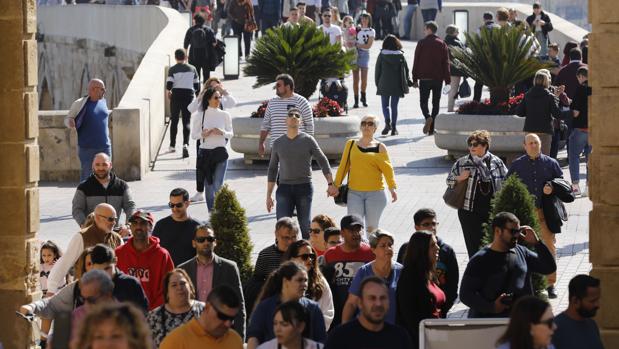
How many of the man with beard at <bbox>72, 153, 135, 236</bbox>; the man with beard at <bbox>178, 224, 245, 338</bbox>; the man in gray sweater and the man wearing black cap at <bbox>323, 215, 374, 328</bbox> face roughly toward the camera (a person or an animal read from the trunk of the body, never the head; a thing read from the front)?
4

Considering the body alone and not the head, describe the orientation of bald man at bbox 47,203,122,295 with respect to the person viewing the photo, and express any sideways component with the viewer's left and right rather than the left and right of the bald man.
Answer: facing the viewer and to the right of the viewer

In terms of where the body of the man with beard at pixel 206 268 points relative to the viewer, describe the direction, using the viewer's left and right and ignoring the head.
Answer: facing the viewer

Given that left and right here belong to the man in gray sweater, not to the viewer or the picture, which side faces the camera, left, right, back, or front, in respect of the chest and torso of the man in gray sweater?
front

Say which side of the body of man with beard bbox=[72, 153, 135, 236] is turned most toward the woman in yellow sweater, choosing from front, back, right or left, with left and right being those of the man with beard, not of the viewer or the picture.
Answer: left

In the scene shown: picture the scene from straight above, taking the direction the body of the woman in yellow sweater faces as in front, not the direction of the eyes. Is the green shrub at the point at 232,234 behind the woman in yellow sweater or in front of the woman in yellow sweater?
in front

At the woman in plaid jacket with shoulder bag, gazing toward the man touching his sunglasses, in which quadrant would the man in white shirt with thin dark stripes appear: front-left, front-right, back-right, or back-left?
back-right

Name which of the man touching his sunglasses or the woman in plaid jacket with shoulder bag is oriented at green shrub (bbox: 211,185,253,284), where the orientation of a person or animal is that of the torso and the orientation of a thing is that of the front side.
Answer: the woman in plaid jacket with shoulder bag
